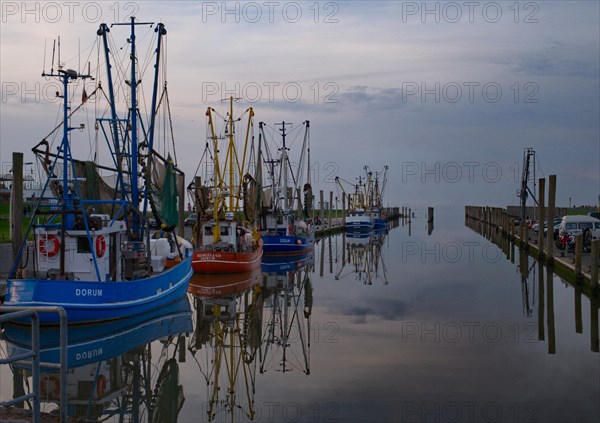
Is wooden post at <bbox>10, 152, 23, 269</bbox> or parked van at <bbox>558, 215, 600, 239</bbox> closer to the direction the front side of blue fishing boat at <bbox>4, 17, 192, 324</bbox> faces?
the parked van

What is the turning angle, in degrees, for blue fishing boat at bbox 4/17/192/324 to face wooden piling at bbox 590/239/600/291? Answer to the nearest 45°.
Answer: approximately 45° to its right

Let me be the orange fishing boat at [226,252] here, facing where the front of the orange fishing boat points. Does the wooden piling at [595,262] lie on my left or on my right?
on my right

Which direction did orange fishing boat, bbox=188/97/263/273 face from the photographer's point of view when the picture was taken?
facing away from the viewer and to the right of the viewer

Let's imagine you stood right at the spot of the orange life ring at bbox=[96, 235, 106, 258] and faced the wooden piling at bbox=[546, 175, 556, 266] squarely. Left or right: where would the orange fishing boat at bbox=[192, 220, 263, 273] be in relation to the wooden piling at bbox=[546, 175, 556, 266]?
left

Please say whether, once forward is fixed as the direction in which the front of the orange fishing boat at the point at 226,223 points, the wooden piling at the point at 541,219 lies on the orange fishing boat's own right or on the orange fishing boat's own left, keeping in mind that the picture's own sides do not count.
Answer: on the orange fishing boat's own right

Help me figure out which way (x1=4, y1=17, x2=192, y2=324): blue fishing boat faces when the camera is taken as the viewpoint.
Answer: facing away from the viewer and to the right of the viewer

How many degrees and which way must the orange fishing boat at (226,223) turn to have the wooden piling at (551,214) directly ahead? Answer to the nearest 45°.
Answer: approximately 45° to its right

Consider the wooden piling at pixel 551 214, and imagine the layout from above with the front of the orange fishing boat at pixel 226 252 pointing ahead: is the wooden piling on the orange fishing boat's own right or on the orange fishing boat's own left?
on the orange fishing boat's own right
